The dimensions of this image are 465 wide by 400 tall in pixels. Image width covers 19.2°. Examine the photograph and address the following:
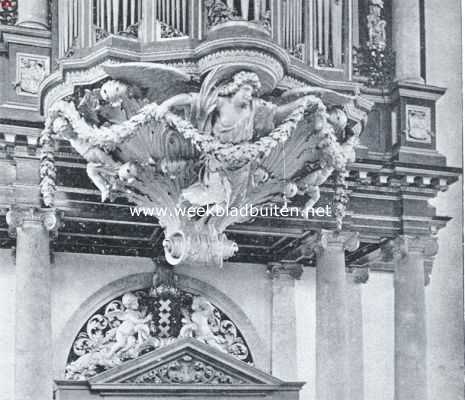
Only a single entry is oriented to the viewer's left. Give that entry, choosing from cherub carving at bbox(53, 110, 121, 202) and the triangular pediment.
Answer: the cherub carving

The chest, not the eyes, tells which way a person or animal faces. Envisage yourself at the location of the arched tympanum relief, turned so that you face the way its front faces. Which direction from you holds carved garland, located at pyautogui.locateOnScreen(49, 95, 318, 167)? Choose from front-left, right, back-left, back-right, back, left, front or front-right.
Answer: front

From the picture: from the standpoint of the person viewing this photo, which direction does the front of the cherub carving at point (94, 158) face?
facing to the left of the viewer

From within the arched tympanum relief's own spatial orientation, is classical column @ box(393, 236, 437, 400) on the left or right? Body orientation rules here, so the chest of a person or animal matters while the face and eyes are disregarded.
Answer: on its left

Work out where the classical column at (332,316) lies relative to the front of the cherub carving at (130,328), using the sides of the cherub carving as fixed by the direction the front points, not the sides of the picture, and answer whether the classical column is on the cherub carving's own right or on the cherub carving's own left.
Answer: on the cherub carving's own left

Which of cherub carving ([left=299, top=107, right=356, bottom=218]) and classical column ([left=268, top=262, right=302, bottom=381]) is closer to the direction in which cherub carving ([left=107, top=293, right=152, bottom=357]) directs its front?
the cherub carving

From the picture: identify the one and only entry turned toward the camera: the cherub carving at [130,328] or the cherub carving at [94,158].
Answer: the cherub carving at [130,328]

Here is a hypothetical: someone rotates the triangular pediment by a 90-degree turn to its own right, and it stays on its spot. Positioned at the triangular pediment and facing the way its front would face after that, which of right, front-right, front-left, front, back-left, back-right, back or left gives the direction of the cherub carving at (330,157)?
back-left

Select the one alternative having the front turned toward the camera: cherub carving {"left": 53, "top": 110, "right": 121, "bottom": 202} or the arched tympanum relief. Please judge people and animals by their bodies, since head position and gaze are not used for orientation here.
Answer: the arched tympanum relief

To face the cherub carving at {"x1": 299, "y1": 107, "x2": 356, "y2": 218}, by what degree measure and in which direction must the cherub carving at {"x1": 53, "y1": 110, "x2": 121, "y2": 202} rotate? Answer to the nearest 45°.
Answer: approximately 180°

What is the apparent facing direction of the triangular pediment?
toward the camera

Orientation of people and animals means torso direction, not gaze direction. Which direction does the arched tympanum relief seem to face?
toward the camera

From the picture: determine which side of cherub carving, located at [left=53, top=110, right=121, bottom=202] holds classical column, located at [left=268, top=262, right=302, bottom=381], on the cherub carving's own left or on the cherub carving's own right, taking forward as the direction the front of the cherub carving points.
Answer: on the cherub carving's own right

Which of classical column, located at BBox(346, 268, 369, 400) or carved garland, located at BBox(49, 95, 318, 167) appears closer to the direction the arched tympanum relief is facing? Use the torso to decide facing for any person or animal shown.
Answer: the carved garland
